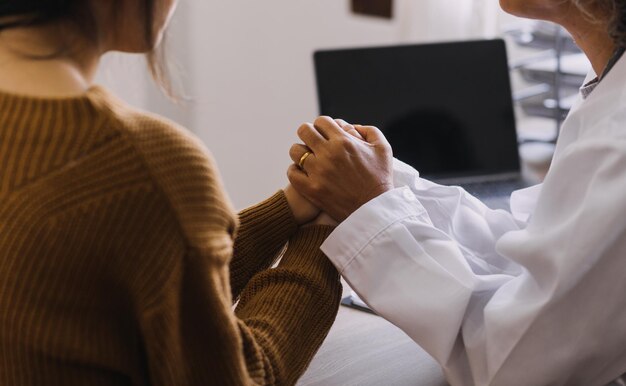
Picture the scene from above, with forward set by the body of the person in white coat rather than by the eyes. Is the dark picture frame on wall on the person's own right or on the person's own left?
on the person's own right

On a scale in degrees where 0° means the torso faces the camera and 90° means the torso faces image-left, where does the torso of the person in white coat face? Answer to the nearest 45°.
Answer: approximately 90°

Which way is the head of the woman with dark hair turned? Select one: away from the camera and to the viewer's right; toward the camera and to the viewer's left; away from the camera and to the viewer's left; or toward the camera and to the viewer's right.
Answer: away from the camera and to the viewer's right

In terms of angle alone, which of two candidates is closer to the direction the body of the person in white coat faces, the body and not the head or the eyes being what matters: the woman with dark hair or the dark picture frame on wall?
the woman with dark hair

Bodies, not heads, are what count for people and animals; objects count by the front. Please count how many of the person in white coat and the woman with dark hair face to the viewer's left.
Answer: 1

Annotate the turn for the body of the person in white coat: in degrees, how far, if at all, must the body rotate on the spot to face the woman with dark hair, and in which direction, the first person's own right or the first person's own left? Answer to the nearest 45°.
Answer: approximately 45° to the first person's own left

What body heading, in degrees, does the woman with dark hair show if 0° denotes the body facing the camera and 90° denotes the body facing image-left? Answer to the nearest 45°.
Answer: approximately 225°

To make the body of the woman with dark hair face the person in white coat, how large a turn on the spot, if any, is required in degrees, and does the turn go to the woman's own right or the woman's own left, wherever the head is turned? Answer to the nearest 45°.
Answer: approximately 45° to the woman's own right
